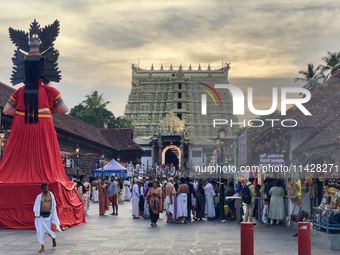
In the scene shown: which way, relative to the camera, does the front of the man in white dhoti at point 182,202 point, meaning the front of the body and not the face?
away from the camera

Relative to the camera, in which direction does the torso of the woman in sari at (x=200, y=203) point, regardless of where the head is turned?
away from the camera

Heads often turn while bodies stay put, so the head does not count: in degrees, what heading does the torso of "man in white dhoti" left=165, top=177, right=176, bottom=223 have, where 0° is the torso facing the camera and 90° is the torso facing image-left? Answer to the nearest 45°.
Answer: approximately 225°
